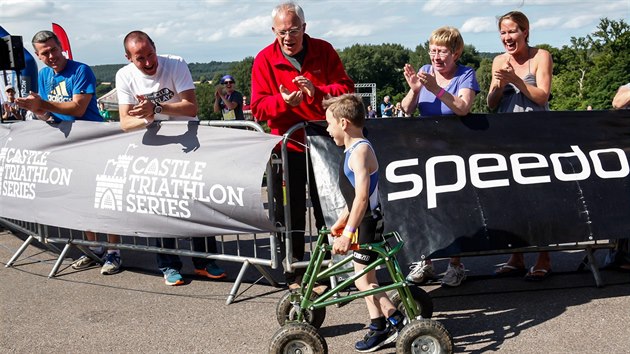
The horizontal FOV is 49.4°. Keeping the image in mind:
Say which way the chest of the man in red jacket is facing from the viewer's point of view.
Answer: toward the camera

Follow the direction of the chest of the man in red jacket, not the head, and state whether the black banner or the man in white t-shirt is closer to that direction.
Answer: the black banner

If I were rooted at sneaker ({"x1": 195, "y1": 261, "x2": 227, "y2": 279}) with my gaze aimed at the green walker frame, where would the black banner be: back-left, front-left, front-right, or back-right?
front-left

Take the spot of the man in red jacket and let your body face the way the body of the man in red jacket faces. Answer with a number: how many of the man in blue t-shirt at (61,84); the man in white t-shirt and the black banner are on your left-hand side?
1

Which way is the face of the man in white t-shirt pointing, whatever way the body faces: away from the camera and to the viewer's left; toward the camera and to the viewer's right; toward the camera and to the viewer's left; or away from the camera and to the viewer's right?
toward the camera and to the viewer's right

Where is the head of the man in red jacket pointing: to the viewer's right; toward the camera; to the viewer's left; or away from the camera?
toward the camera

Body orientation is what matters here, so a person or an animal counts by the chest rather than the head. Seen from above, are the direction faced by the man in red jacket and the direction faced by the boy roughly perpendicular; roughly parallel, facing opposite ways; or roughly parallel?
roughly perpendicular
